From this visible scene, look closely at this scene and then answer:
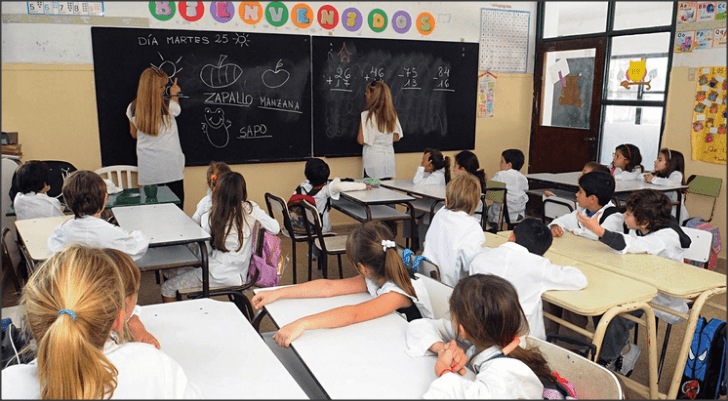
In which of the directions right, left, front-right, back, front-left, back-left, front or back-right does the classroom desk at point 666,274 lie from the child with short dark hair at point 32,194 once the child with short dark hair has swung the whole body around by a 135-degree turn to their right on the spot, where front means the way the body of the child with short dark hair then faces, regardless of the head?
front-left

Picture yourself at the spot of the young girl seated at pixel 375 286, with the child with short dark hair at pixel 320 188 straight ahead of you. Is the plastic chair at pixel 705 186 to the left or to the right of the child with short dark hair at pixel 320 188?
right

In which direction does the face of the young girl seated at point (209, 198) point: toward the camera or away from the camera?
away from the camera

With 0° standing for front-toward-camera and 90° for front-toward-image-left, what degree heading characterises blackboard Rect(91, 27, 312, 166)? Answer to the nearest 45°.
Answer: approximately 0°

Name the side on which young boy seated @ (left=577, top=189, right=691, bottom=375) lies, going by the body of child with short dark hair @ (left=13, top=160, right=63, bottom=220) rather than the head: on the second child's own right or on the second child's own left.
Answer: on the second child's own right

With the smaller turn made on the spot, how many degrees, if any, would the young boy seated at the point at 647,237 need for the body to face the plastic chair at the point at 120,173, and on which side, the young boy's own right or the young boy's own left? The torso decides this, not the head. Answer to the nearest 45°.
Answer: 0° — they already face it

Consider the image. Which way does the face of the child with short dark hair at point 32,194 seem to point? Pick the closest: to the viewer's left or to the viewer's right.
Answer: to the viewer's right

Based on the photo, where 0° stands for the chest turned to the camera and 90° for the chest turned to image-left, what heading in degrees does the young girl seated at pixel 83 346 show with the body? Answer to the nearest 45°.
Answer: approximately 180°

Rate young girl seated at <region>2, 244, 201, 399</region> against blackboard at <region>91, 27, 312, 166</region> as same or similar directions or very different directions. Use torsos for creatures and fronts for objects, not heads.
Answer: very different directions

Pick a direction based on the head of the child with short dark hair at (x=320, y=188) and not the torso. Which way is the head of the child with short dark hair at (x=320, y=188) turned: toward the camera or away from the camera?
away from the camera

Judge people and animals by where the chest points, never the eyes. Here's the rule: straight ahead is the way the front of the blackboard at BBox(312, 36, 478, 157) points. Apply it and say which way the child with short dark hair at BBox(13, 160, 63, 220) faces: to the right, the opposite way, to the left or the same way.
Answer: the opposite way

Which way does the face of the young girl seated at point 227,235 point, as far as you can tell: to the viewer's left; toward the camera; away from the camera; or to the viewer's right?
away from the camera
